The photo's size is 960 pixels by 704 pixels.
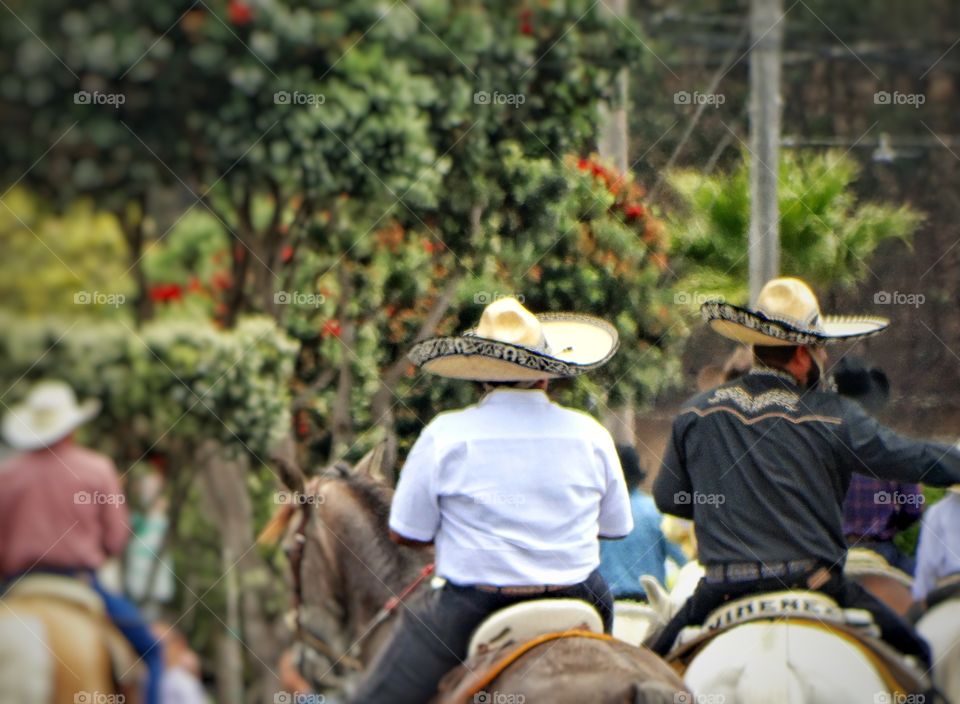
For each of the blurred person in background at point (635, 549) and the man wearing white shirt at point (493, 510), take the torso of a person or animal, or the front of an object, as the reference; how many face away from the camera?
2

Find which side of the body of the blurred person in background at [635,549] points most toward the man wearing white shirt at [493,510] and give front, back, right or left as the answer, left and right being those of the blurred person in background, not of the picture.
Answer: back

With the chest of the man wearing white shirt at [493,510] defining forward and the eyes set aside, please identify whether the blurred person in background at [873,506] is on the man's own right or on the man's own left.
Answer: on the man's own right

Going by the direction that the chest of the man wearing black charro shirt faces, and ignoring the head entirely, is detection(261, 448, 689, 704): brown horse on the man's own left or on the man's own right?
on the man's own left

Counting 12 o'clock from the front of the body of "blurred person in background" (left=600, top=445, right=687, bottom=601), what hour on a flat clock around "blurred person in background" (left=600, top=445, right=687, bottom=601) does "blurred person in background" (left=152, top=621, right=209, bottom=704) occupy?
"blurred person in background" (left=152, top=621, right=209, bottom=704) is roughly at 8 o'clock from "blurred person in background" (left=600, top=445, right=687, bottom=601).

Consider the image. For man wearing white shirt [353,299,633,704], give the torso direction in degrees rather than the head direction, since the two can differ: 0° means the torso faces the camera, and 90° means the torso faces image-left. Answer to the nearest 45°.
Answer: approximately 180°

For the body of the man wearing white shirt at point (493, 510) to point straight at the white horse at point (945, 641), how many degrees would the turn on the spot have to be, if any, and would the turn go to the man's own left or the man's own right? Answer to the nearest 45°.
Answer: approximately 90° to the man's own right

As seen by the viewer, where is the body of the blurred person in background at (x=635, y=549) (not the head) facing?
away from the camera

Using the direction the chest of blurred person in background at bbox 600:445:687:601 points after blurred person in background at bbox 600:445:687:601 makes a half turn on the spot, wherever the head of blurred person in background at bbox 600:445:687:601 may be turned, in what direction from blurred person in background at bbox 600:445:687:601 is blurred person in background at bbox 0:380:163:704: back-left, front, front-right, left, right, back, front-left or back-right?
front-right

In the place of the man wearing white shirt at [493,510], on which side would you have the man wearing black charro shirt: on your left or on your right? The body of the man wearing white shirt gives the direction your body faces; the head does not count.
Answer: on your right

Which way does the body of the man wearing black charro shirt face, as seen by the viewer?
away from the camera
